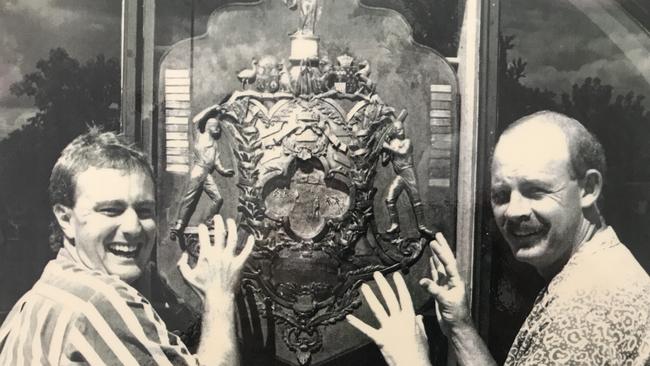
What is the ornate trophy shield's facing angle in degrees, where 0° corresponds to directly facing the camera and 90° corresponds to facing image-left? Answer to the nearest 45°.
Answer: approximately 0°

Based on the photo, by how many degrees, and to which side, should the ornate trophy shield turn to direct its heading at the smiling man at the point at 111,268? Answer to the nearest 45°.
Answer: approximately 90° to its right

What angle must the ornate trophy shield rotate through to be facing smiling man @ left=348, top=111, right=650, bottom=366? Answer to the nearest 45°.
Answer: approximately 90° to its left

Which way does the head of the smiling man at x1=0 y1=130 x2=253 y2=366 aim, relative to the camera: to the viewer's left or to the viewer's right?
to the viewer's right
